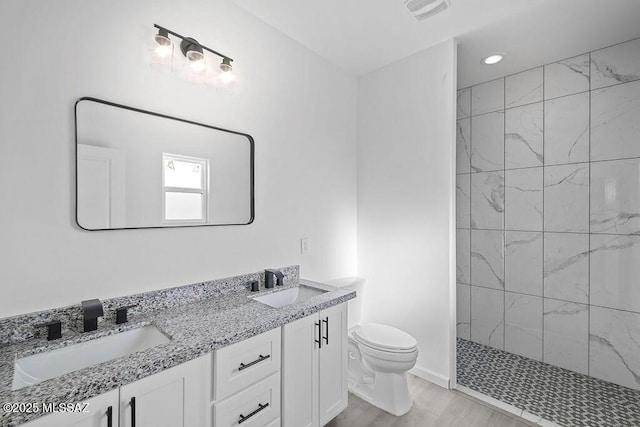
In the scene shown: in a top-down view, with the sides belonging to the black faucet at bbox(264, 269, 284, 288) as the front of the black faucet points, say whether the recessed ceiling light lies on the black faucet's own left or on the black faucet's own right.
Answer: on the black faucet's own left

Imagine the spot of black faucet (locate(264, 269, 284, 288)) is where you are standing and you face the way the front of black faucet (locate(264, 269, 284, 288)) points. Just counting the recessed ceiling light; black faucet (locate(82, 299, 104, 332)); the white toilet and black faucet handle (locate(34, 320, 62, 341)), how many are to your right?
2

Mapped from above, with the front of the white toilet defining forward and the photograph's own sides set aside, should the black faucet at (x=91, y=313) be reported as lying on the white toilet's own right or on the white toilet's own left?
on the white toilet's own right

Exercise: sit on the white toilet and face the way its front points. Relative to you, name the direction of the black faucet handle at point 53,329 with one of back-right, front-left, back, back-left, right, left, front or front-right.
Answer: right

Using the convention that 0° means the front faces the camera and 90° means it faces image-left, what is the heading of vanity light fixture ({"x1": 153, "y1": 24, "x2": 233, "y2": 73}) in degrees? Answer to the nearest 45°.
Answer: approximately 315°

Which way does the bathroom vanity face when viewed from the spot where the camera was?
facing the viewer and to the right of the viewer

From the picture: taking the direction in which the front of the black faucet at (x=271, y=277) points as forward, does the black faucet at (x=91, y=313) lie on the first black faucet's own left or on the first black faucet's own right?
on the first black faucet's own right

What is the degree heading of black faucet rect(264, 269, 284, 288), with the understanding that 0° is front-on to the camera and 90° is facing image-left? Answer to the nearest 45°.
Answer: approximately 315°

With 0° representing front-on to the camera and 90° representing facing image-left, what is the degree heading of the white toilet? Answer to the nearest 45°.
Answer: approximately 315°
